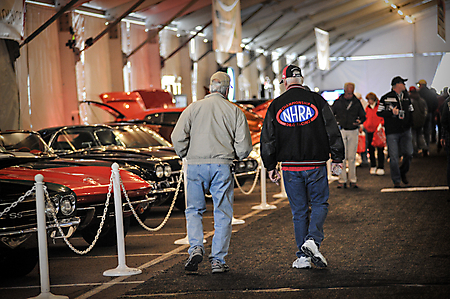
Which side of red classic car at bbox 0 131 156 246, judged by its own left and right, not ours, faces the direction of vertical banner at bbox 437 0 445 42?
left

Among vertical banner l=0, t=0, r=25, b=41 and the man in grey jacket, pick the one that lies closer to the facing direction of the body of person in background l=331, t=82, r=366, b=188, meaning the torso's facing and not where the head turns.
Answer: the man in grey jacket

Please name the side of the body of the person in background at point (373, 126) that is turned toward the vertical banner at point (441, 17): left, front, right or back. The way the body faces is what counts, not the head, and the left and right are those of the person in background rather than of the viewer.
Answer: back

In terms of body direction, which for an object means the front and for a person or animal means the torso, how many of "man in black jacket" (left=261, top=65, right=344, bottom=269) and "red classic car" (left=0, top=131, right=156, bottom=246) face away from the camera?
1

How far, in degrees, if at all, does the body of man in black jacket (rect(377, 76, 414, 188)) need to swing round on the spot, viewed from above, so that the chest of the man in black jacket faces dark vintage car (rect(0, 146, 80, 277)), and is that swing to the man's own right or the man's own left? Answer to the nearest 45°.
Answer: approximately 90° to the man's own right

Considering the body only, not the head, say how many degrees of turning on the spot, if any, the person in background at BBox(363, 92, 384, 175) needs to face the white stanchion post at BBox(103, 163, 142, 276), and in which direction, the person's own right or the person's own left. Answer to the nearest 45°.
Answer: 0° — they already face it

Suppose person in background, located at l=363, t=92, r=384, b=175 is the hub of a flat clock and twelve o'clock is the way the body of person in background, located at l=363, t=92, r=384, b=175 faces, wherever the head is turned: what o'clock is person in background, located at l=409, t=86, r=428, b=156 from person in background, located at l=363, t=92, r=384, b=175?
person in background, located at l=409, t=86, r=428, b=156 is roughly at 7 o'clock from person in background, located at l=363, t=92, r=384, b=175.

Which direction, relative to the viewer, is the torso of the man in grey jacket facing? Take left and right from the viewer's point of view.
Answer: facing away from the viewer

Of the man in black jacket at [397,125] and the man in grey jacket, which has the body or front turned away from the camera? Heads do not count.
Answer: the man in grey jacket

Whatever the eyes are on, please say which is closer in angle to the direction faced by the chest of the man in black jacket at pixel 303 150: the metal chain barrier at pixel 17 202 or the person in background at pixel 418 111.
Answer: the person in background

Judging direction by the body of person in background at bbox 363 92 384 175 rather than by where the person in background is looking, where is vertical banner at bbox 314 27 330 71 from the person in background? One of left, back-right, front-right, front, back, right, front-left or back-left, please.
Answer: back

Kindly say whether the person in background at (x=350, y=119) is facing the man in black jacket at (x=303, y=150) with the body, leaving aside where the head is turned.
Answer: yes
